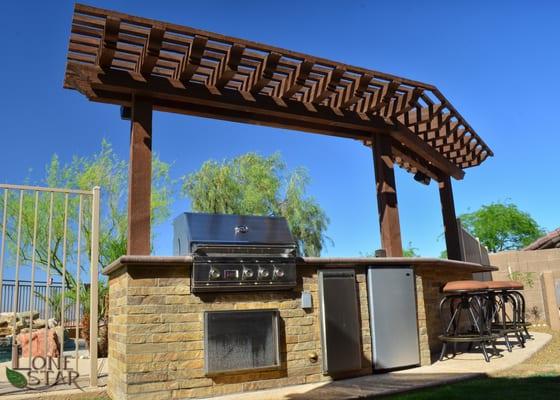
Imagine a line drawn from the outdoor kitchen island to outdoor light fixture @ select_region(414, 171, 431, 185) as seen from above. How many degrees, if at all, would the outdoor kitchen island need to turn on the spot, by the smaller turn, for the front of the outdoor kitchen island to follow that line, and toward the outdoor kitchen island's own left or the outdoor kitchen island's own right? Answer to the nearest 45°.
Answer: approximately 90° to the outdoor kitchen island's own left

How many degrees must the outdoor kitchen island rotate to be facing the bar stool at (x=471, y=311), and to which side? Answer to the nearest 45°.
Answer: approximately 90° to its left

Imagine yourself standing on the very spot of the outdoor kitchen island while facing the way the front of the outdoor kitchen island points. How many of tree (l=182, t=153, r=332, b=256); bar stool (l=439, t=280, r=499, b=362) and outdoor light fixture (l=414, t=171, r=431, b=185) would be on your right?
0

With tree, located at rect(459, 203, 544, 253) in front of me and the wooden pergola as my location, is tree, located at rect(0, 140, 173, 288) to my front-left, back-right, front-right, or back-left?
front-left

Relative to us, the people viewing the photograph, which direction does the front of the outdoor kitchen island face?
facing the viewer and to the right of the viewer

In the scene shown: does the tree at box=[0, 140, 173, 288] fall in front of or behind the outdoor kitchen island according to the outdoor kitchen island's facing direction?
behind

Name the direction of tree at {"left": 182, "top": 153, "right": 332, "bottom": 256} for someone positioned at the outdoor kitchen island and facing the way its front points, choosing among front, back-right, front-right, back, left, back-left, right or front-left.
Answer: back-left

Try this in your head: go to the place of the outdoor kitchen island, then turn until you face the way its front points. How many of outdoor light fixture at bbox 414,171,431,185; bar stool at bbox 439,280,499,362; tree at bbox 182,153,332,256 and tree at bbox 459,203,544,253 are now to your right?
0

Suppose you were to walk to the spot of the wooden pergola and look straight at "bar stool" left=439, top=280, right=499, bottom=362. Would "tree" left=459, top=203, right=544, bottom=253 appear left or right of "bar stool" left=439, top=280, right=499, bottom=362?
left

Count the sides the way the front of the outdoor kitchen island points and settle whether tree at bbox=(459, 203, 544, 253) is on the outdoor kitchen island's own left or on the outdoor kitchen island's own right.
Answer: on the outdoor kitchen island's own left
